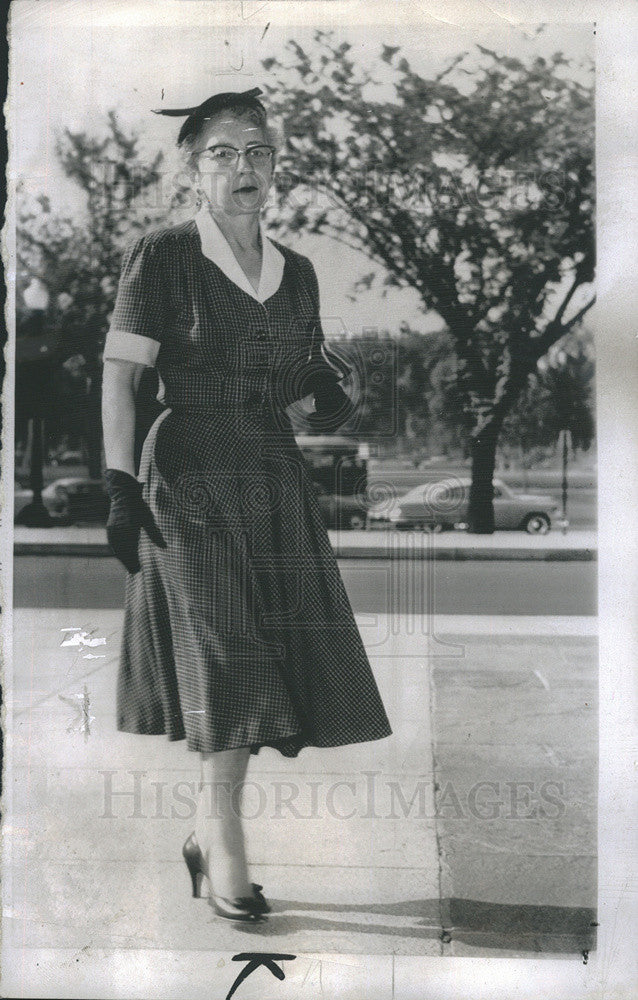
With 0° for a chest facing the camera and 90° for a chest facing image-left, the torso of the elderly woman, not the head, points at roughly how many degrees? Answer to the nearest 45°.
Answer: approximately 315°

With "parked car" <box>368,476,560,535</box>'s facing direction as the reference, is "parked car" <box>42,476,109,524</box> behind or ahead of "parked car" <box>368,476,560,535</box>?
behind

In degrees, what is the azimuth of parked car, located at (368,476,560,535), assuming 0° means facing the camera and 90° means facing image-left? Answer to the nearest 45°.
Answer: approximately 270°

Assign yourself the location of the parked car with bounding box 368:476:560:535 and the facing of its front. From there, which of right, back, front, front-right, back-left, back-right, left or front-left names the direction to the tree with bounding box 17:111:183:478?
back

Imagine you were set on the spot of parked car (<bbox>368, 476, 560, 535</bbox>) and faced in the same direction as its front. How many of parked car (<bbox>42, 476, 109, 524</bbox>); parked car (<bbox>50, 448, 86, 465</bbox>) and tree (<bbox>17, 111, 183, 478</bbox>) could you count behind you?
3
